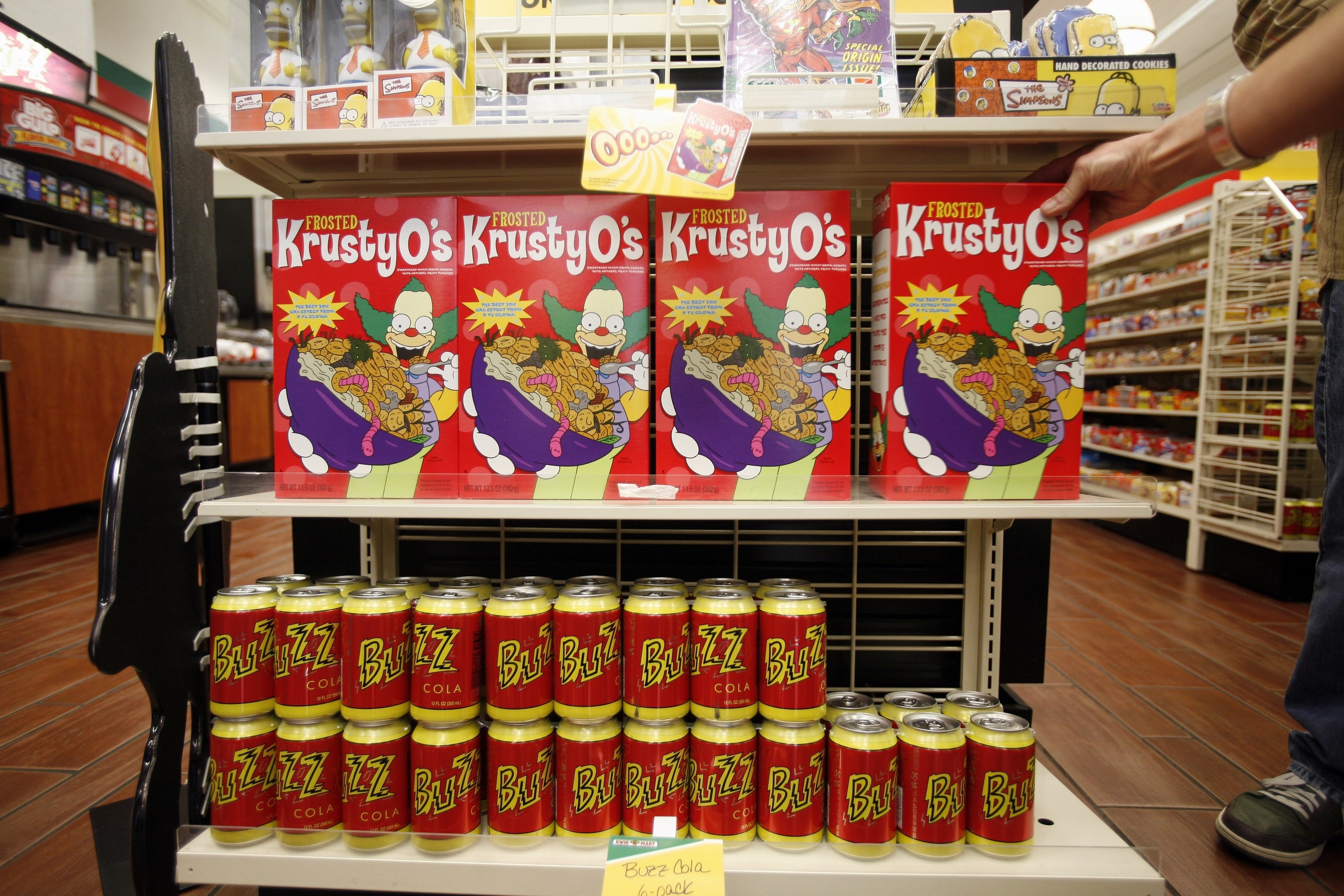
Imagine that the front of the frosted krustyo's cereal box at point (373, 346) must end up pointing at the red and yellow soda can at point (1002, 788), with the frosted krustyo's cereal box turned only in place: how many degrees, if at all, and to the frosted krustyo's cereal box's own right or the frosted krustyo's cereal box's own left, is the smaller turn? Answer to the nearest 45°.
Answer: approximately 45° to the frosted krustyo's cereal box's own left

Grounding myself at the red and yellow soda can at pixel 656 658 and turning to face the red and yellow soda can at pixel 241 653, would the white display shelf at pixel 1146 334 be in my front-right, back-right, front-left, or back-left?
back-right

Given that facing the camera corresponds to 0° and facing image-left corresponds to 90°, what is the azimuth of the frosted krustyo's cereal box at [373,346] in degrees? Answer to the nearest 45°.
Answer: approximately 0°

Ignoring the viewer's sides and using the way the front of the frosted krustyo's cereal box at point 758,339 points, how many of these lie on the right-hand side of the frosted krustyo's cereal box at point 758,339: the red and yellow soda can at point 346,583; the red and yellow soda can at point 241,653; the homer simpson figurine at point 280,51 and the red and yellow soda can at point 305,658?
4

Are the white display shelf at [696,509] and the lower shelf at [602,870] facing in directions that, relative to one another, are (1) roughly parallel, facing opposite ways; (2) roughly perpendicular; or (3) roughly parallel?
roughly parallel

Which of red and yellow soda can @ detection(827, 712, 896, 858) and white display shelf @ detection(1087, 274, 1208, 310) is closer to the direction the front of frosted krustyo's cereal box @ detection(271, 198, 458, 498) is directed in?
the red and yellow soda can

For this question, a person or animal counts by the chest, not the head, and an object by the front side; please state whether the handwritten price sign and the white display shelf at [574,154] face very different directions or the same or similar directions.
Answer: same or similar directions

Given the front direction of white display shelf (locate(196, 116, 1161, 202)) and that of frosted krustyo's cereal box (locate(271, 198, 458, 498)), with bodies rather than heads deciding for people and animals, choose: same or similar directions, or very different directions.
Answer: same or similar directions

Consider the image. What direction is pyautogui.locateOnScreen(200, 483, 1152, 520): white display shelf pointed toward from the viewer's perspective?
toward the camera

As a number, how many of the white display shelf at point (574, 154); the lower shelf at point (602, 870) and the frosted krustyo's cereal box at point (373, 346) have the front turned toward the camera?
3

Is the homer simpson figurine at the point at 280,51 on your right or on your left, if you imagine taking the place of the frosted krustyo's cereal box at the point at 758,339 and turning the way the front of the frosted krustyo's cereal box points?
on your right
